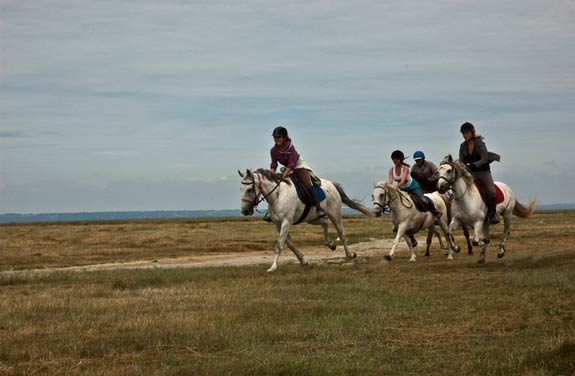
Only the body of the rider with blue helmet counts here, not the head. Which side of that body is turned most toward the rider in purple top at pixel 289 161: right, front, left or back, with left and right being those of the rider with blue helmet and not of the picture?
front

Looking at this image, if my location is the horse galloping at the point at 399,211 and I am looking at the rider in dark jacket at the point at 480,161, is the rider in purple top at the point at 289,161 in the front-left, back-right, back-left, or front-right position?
back-right

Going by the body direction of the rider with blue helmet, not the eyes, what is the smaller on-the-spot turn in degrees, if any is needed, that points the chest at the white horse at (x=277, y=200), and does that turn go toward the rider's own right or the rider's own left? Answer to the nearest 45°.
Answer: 0° — they already face it

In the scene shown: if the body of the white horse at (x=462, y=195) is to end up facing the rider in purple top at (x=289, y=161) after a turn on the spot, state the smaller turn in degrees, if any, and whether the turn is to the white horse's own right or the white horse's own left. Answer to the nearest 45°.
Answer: approximately 45° to the white horse's own right

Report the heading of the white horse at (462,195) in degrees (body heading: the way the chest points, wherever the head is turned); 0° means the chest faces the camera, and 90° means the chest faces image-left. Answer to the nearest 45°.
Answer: approximately 45°

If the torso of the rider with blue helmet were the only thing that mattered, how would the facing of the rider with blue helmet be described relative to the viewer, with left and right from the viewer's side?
facing the viewer and to the left of the viewer

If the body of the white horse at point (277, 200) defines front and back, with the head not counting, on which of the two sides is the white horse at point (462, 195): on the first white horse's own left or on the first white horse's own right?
on the first white horse's own left

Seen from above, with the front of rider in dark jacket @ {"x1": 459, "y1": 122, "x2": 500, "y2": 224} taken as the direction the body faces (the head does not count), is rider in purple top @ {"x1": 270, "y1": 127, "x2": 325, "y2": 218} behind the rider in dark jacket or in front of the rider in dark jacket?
in front

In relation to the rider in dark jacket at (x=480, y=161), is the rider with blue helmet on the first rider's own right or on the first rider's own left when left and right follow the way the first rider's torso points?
on the first rider's own right
